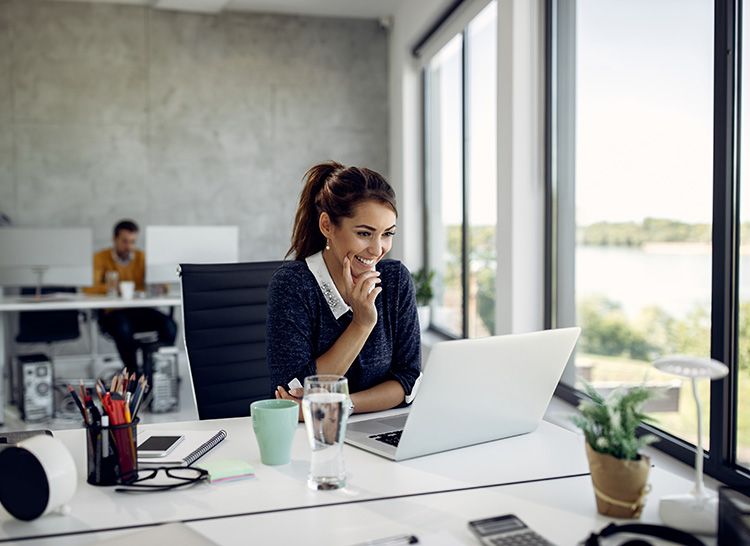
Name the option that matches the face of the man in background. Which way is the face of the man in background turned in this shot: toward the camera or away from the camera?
toward the camera

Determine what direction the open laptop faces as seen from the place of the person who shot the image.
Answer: facing away from the viewer and to the left of the viewer

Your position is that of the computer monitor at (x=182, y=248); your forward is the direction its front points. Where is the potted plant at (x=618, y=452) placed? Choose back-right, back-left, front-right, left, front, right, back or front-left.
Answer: back

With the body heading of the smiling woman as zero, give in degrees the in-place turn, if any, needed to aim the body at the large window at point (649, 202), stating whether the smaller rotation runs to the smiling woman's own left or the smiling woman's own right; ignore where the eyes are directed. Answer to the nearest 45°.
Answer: approximately 90° to the smiling woman's own left

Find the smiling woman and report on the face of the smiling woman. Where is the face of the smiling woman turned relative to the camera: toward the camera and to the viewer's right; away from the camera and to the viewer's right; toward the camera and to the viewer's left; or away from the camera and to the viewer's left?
toward the camera and to the viewer's right

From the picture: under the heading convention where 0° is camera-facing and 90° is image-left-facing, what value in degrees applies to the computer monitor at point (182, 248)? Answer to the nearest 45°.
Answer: approximately 180°

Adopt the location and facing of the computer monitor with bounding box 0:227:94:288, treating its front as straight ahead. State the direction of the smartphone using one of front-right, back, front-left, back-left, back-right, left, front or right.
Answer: back

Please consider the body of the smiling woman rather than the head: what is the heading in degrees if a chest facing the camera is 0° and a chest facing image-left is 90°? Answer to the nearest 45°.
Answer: approximately 315°

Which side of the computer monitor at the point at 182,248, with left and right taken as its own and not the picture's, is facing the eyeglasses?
back

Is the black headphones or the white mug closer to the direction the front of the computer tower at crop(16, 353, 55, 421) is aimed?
the white mug

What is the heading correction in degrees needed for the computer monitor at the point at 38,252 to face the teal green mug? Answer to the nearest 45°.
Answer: approximately 180°

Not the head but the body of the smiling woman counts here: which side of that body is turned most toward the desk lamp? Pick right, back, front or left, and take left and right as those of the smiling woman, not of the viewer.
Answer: front

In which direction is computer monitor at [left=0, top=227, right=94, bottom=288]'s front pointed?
away from the camera
